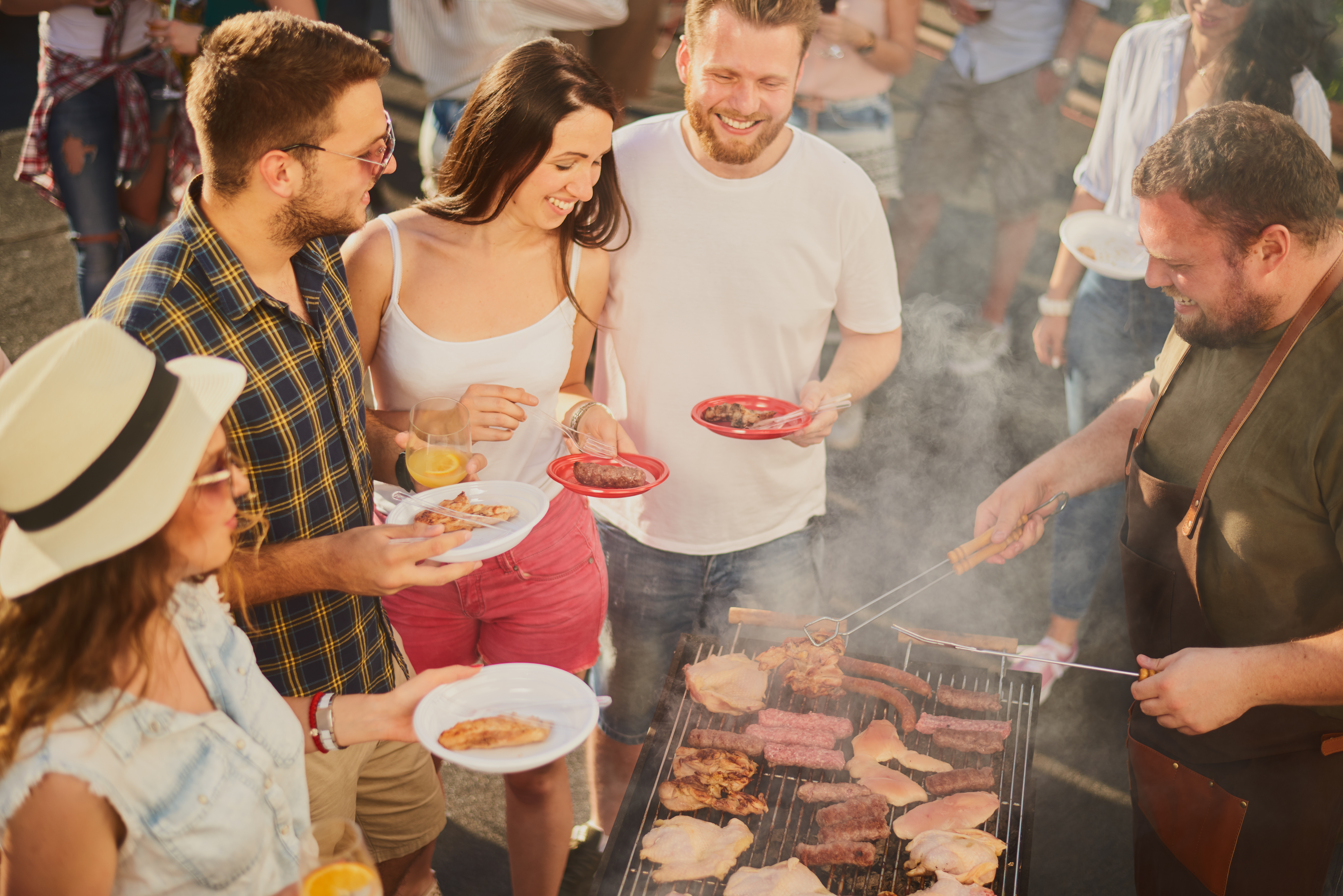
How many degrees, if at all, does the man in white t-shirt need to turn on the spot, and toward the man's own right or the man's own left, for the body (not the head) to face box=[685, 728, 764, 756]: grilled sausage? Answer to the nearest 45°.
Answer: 0° — they already face it

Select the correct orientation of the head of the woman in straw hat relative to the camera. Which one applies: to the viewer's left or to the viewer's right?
to the viewer's right

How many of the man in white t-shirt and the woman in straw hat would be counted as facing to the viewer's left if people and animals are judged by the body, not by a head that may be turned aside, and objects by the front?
0

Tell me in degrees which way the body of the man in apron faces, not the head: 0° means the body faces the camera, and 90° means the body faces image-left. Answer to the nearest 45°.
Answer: approximately 45°

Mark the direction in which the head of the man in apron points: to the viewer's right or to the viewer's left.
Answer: to the viewer's left

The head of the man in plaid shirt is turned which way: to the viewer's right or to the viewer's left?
to the viewer's right
